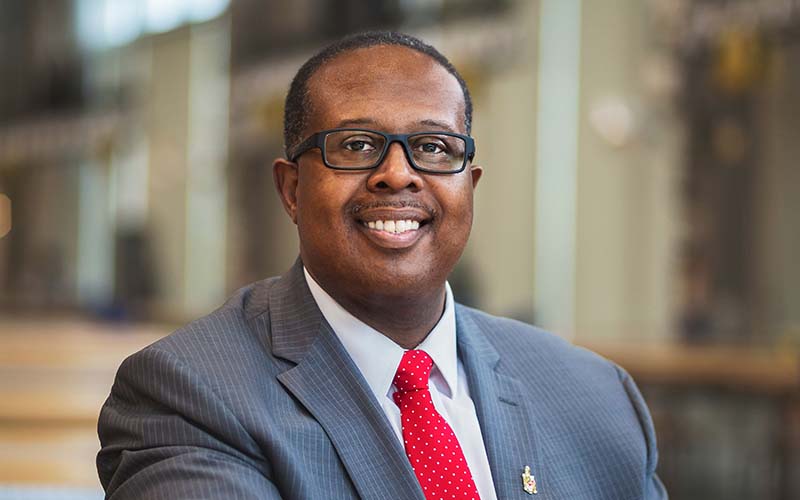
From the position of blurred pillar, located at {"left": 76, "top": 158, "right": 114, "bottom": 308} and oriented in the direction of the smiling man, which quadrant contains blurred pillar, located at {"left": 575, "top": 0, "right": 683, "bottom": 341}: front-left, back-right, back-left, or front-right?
front-left

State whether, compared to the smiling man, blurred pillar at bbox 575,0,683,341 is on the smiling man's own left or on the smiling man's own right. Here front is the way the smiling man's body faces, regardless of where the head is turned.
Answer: on the smiling man's own left

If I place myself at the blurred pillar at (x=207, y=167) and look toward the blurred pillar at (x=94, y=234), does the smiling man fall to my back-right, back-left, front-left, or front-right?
back-left

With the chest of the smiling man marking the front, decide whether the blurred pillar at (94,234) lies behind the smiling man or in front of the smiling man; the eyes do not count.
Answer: behind

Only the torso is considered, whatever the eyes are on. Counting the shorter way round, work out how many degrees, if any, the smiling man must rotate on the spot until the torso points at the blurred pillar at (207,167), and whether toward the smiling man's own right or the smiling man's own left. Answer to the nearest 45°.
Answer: approximately 135° to the smiling man's own left

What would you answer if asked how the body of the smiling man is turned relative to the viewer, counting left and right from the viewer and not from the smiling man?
facing the viewer and to the right of the viewer

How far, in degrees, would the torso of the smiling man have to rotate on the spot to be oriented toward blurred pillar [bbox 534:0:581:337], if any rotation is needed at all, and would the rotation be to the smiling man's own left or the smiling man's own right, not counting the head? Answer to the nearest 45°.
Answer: approximately 135° to the smiling man's own left
